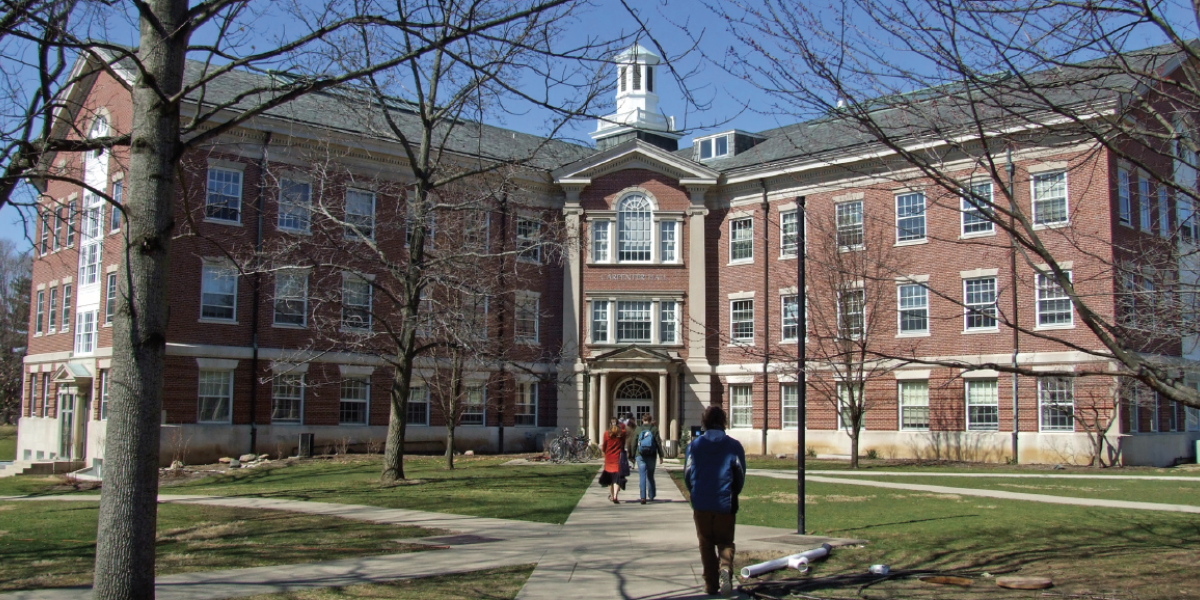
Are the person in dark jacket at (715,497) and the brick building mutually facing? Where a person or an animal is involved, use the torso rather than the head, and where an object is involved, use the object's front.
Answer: yes

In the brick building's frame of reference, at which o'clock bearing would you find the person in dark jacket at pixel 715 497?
The person in dark jacket is roughly at 12 o'clock from the brick building.

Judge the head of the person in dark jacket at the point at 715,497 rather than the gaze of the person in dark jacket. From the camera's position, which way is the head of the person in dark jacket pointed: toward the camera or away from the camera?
away from the camera

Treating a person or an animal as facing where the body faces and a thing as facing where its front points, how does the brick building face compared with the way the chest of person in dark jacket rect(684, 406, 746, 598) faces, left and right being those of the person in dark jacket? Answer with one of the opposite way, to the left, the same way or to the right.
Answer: the opposite way

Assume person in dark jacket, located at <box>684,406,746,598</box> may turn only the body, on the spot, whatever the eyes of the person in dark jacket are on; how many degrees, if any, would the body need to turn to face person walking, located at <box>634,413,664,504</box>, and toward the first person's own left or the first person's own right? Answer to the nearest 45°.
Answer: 0° — they already face them

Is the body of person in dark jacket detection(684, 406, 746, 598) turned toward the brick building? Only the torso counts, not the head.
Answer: yes

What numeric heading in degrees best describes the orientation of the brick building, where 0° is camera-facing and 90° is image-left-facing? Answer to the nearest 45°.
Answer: approximately 0°

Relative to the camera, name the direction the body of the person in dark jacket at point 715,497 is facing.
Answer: away from the camera

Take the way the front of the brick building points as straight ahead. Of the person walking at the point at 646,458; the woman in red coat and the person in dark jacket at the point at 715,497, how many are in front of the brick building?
3

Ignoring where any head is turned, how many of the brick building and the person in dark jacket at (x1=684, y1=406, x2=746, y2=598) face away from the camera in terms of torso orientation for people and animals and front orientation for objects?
1

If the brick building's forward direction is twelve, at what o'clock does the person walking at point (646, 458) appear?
The person walking is roughly at 12 o'clock from the brick building.
